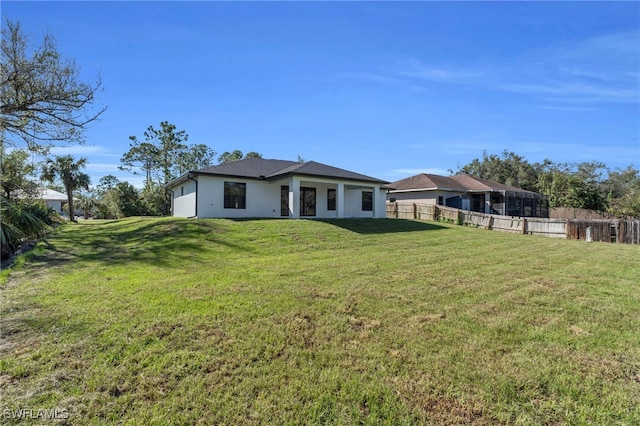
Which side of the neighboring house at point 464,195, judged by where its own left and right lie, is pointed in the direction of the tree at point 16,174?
left

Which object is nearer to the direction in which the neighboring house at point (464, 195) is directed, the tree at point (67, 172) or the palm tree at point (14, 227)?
the tree

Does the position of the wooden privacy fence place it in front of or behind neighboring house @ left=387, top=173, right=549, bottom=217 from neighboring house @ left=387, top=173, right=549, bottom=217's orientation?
behind

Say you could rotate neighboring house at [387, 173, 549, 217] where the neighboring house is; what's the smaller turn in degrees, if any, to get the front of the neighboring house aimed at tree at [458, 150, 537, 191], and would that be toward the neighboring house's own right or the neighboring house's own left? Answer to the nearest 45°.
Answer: approximately 45° to the neighboring house's own right

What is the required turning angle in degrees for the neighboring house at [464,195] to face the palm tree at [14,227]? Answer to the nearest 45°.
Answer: approximately 90° to its left

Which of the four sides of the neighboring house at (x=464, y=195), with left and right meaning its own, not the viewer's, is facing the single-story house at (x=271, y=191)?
left

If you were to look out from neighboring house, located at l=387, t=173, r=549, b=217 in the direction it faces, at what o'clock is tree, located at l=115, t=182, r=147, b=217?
The tree is roughly at 10 o'clock from the neighboring house.

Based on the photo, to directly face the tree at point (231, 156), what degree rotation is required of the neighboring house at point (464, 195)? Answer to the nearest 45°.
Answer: approximately 45° to its left

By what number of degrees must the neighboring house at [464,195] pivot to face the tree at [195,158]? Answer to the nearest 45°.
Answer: approximately 45° to its left

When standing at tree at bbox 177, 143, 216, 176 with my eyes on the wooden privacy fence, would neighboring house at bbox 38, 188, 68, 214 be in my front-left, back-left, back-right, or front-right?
back-right

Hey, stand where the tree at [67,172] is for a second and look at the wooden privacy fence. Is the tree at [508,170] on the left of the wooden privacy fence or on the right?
left

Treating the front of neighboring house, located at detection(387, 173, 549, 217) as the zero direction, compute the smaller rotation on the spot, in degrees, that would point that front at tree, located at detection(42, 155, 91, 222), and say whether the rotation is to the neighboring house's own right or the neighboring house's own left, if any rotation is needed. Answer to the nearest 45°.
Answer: approximately 90° to the neighboring house's own left

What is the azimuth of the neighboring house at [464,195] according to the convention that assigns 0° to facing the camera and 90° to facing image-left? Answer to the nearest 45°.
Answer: approximately 135°
